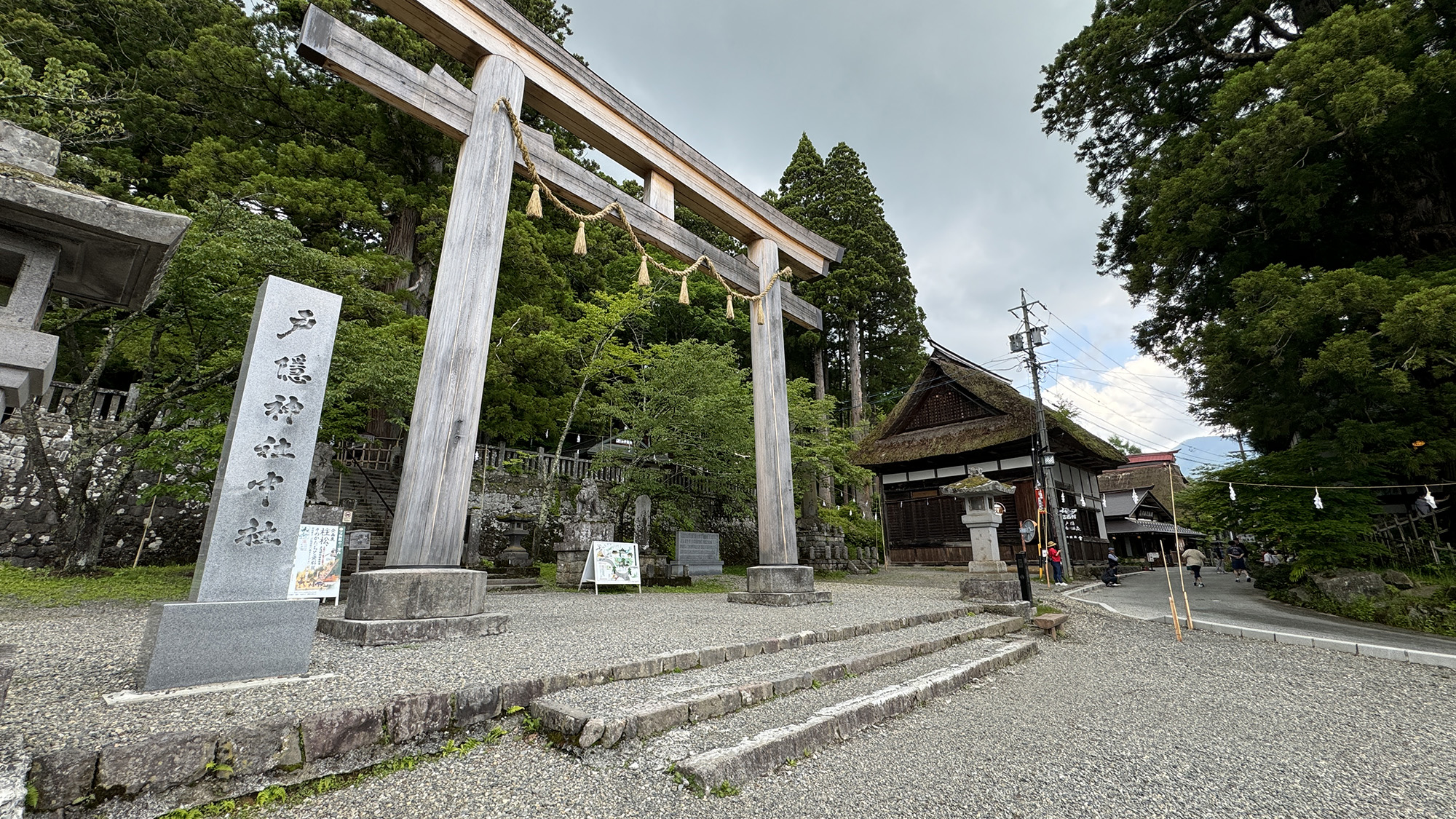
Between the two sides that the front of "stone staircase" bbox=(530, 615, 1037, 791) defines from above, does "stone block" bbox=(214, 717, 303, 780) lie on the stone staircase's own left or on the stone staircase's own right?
on the stone staircase's own right

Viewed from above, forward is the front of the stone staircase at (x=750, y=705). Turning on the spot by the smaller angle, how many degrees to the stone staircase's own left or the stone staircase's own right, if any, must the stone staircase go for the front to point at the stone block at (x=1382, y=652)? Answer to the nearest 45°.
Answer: approximately 90° to the stone staircase's own left

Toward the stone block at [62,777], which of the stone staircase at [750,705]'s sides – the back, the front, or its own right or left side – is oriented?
right

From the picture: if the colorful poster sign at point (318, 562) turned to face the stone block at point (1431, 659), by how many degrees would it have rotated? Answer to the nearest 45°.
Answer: approximately 45° to its left

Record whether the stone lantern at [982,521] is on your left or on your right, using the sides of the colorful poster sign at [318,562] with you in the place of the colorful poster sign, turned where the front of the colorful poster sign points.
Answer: on your left

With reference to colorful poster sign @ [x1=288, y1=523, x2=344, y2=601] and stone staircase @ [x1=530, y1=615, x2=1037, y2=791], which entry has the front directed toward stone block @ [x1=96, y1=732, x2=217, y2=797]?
the colorful poster sign

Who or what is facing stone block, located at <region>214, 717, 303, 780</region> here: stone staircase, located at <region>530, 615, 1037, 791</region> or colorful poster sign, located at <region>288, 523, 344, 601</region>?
the colorful poster sign

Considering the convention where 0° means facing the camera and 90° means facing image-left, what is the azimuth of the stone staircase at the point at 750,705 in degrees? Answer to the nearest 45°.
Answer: approximately 315°

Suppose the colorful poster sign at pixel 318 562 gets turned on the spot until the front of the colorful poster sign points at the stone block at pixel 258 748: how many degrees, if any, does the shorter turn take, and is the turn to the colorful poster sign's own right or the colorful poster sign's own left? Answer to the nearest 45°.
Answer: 0° — it already faces it

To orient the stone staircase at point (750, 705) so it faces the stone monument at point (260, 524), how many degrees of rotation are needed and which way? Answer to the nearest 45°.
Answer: approximately 135° to its right

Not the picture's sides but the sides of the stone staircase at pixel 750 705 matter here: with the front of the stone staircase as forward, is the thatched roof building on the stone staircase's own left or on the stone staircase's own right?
on the stone staircase's own left

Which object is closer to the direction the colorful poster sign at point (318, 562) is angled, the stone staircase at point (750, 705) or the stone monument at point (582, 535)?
the stone staircase

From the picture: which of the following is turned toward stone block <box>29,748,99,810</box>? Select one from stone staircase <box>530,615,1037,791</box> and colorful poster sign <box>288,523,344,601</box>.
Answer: the colorful poster sign

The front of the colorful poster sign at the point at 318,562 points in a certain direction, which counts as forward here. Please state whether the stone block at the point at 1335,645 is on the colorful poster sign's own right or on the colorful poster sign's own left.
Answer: on the colorful poster sign's own left

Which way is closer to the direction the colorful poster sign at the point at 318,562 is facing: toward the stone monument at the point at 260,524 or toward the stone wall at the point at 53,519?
the stone monument
